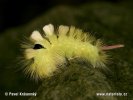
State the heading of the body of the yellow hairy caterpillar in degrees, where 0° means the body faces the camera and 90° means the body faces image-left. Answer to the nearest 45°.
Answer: approximately 90°
